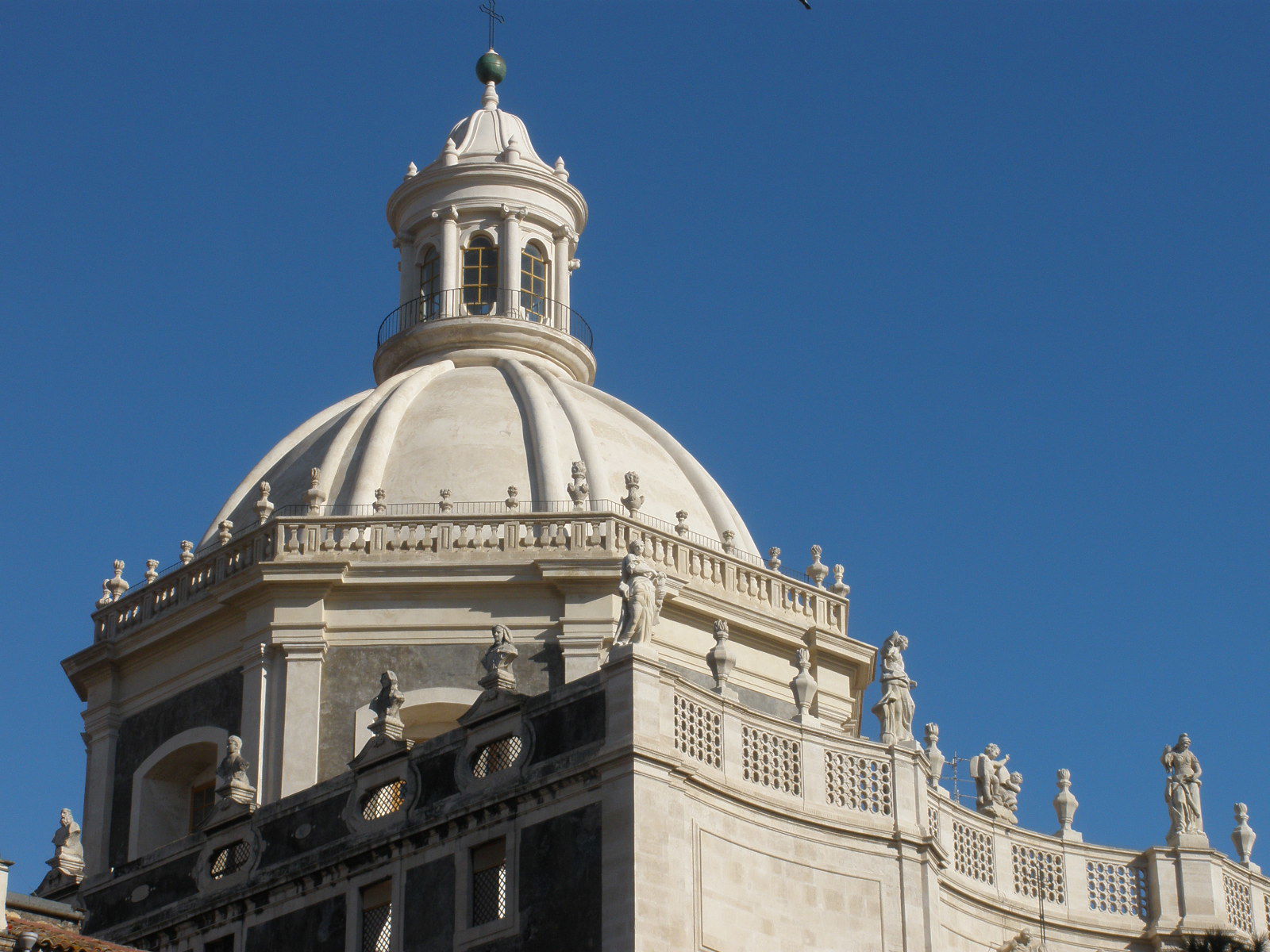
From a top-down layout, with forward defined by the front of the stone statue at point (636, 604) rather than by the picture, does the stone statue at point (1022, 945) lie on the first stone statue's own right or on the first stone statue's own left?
on the first stone statue's own left

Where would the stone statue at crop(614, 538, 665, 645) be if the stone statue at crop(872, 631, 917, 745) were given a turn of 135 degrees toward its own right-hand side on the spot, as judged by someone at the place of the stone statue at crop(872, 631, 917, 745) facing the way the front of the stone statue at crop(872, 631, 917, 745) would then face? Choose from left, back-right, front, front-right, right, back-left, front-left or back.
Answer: front-left

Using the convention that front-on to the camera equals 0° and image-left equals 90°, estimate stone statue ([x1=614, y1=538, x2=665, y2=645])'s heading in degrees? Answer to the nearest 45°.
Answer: approximately 315°

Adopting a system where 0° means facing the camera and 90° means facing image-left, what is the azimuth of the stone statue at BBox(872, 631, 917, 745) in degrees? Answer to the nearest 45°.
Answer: approximately 315°

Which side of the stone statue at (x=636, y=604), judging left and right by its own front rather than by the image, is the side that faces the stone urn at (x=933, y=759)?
left
